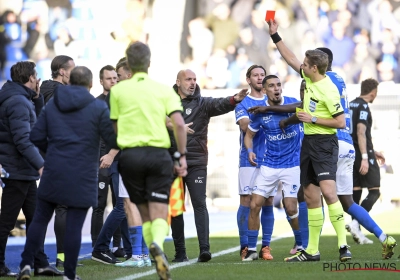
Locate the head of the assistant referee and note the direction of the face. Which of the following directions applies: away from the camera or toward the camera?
away from the camera

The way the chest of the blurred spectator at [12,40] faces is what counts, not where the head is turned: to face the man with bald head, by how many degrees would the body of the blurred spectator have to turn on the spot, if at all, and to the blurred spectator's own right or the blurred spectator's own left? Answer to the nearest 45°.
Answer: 0° — they already face them

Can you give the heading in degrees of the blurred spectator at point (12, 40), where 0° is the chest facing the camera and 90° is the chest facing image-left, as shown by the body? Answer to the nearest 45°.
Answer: approximately 0°

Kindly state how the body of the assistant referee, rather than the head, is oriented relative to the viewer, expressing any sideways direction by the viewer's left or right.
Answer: facing away from the viewer

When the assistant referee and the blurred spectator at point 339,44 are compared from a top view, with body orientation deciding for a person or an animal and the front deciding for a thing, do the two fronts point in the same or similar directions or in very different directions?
very different directions

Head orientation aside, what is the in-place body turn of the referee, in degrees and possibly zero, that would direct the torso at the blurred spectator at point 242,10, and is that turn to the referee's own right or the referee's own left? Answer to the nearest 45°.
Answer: approximately 135° to the referee's own right

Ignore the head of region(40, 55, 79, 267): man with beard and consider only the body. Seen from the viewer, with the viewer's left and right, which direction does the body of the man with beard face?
facing to the right of the viewer

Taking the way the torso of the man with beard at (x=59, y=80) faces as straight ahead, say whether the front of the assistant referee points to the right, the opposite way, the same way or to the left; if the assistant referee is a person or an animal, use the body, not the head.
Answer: to the left

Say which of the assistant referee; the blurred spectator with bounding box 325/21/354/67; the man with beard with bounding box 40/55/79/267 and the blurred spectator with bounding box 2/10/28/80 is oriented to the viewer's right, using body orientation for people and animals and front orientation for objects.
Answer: the man with beard
